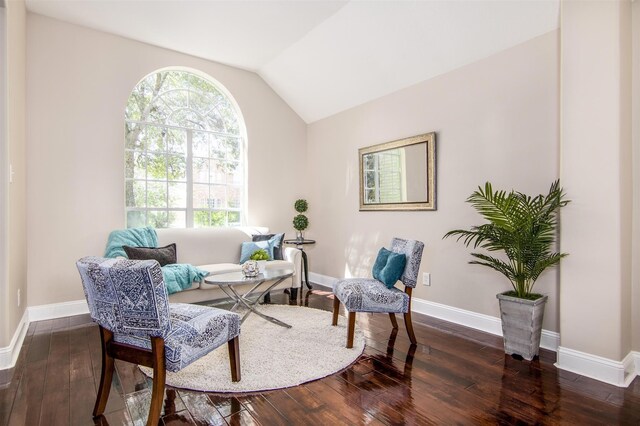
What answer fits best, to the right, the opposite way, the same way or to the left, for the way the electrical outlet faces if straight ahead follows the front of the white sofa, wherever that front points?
to the right

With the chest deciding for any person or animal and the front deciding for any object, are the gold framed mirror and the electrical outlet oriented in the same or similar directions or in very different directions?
same or similar directions

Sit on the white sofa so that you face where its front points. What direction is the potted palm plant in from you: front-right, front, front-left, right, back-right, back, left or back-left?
front-left

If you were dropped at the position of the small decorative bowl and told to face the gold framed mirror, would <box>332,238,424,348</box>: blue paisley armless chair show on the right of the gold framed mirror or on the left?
right

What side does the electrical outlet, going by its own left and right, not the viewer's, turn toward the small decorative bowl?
front

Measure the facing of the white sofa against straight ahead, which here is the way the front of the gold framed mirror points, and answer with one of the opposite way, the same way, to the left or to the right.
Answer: to the left

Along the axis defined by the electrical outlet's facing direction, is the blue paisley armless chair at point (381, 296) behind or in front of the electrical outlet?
in front

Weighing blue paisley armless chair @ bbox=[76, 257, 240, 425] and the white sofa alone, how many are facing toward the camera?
1

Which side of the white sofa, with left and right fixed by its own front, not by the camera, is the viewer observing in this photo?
front

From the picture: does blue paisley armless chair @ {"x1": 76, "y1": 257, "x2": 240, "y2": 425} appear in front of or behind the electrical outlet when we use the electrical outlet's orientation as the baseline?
in front

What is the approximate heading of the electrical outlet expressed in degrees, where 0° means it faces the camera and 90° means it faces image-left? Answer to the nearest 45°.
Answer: approximately 45°

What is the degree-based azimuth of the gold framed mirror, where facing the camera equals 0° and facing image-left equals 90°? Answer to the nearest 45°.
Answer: approximately 45°

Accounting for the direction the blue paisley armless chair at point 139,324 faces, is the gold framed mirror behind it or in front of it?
in front

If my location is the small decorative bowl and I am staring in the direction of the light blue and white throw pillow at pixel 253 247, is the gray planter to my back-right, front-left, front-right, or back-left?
back-right
